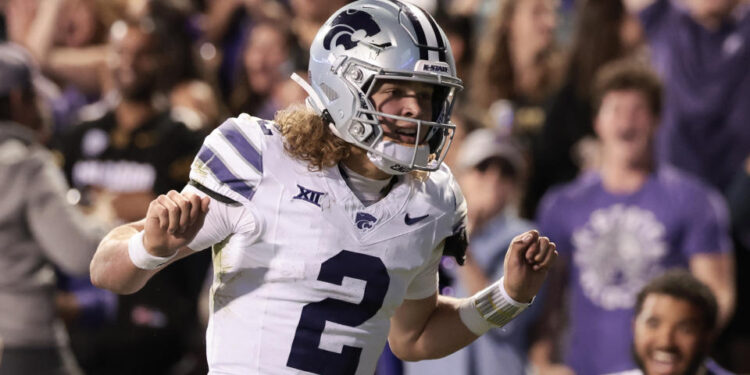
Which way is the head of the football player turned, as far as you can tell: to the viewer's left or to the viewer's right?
to the viewer's right

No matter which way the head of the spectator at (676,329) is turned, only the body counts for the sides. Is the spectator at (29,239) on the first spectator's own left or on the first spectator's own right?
on the first spectator's own right

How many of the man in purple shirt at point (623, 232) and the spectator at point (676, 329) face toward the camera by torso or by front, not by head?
2

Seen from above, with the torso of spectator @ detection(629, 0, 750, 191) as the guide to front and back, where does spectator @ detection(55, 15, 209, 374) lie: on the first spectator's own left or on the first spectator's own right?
on the first spectator's own right

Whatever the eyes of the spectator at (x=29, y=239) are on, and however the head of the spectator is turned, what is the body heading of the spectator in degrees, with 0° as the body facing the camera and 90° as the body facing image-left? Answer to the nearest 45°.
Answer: approximately 225°

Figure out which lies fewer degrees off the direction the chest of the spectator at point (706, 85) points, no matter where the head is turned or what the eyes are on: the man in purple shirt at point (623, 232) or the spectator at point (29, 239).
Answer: the man in purple shirt

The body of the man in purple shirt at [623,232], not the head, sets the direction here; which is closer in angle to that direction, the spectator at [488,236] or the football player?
the football player

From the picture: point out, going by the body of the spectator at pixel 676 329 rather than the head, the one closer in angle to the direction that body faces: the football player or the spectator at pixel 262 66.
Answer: the football player
